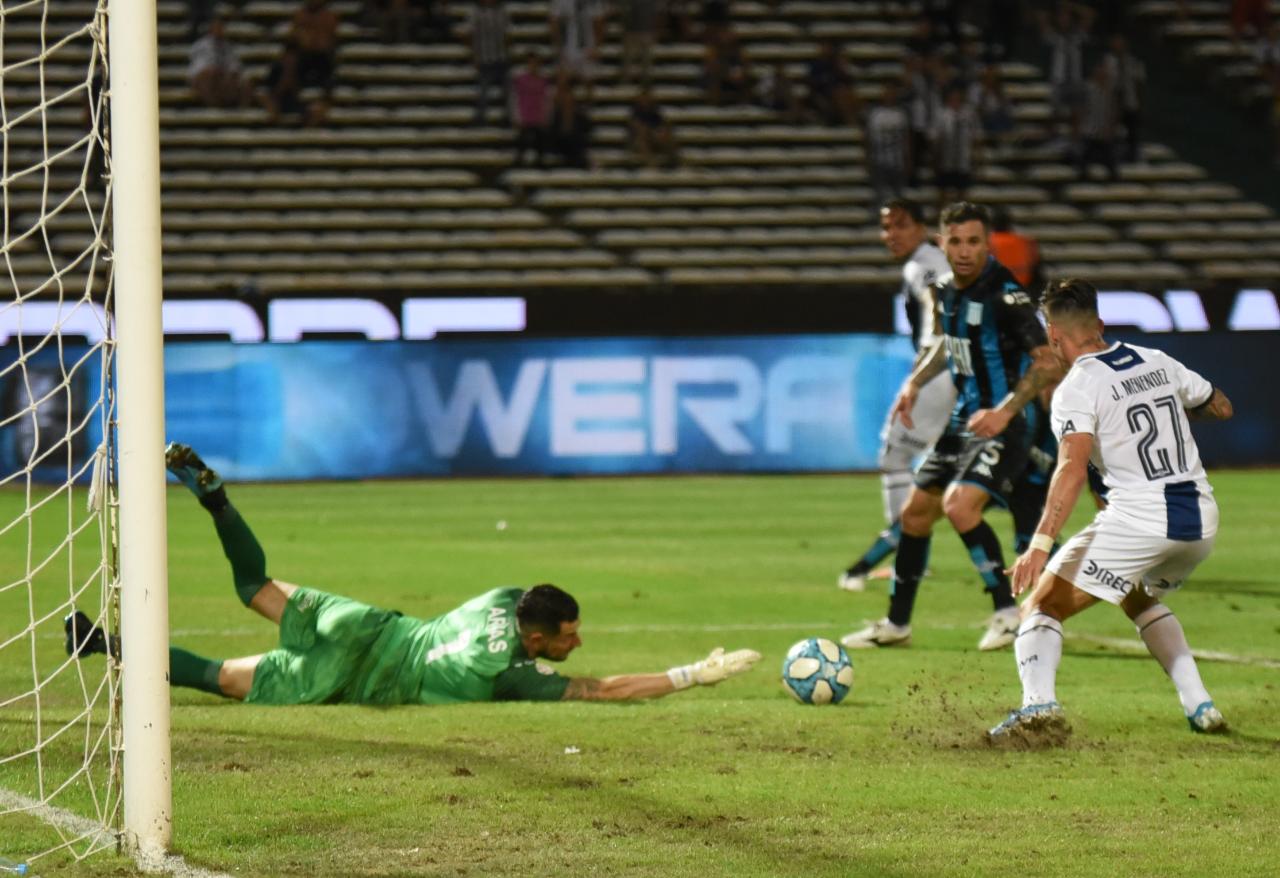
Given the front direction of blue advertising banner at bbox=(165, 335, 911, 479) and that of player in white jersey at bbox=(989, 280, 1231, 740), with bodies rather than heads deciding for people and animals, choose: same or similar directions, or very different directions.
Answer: very different directions

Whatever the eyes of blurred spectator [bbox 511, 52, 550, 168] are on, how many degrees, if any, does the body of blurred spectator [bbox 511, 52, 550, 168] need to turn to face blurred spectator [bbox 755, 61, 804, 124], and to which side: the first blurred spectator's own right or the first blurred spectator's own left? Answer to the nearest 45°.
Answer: approximately 135° to the first blurred spectator's own left

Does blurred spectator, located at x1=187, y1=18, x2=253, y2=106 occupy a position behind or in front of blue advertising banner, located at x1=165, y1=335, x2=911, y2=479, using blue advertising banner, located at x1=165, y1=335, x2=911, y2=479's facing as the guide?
behind

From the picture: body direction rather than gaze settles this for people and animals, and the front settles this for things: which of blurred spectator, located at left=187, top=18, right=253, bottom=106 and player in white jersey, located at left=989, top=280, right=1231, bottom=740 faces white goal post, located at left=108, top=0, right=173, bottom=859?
the blurred spectator

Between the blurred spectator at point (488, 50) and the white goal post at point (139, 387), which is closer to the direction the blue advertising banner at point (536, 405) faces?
the white goal post

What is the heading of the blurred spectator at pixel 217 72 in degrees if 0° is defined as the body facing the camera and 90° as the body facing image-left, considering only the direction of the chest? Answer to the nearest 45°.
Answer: approximately 0°

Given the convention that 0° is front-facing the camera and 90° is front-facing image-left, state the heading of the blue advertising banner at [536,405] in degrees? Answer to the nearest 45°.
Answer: approximately 0°

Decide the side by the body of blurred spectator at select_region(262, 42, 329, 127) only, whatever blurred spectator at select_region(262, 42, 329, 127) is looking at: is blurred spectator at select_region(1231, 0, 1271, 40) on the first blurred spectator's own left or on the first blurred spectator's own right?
on the first blurred spectator's own left

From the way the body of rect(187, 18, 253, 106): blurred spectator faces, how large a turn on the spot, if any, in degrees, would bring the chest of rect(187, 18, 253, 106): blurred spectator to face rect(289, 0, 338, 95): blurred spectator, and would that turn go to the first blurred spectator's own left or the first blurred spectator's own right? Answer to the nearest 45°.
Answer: approximately 90° to the first blurred spectator's own left

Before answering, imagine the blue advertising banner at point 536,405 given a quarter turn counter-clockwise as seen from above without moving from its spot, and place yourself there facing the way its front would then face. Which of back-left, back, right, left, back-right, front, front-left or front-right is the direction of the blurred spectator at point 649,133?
left

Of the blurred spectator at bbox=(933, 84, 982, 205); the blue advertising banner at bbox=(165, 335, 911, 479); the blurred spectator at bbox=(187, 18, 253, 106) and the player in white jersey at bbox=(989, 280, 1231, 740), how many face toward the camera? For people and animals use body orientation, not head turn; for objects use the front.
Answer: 3

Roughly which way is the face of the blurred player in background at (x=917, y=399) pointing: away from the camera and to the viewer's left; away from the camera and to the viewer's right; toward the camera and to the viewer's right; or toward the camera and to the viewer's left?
toward the camera and to the viewer's left
